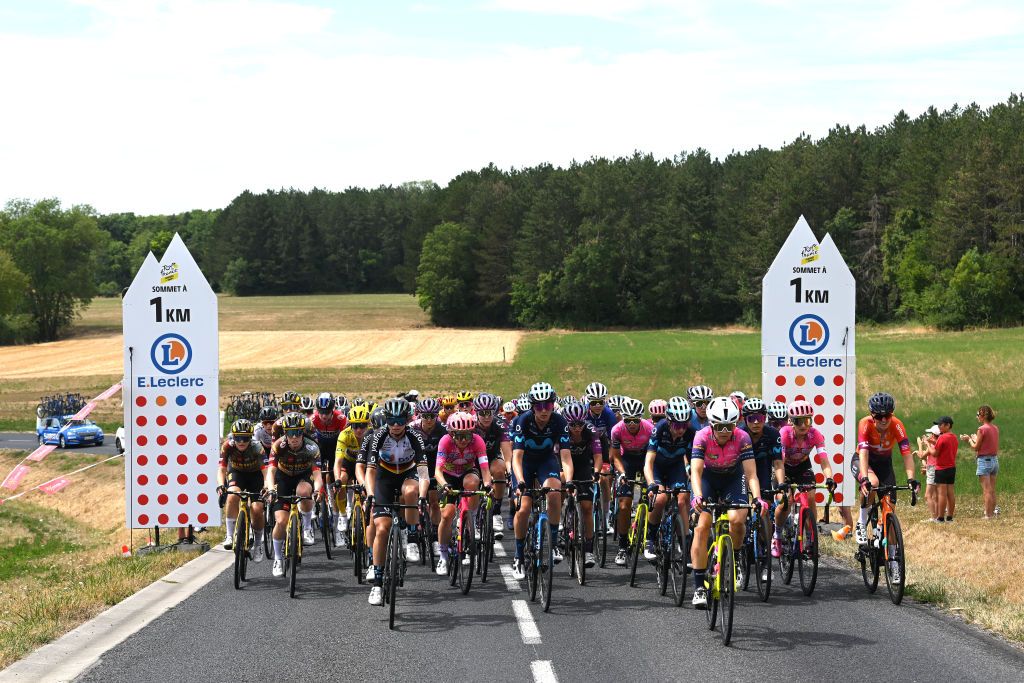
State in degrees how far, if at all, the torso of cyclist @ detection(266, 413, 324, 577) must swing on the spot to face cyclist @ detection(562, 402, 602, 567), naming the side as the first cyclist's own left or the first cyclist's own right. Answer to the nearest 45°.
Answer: approximately 90° to the first cyclist's own left

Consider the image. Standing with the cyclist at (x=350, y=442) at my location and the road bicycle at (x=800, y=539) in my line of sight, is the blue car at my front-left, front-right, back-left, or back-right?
back-left

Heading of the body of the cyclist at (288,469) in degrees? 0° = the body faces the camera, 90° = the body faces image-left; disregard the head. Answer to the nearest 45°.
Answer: approximately 0°

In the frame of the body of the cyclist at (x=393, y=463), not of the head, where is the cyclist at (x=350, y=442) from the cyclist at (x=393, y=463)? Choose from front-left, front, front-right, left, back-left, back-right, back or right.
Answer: back

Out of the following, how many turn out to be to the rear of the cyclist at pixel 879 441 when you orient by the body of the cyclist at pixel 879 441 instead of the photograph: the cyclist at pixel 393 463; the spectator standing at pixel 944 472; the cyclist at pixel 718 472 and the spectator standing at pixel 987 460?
2

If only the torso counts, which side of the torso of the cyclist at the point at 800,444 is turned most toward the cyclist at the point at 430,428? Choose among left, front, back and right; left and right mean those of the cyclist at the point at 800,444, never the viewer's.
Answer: right
